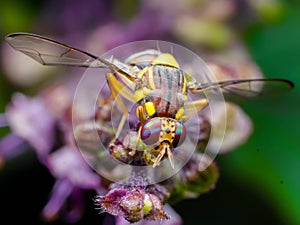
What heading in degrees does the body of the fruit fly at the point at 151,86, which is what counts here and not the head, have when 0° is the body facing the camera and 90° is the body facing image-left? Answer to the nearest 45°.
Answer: approximately 0°
